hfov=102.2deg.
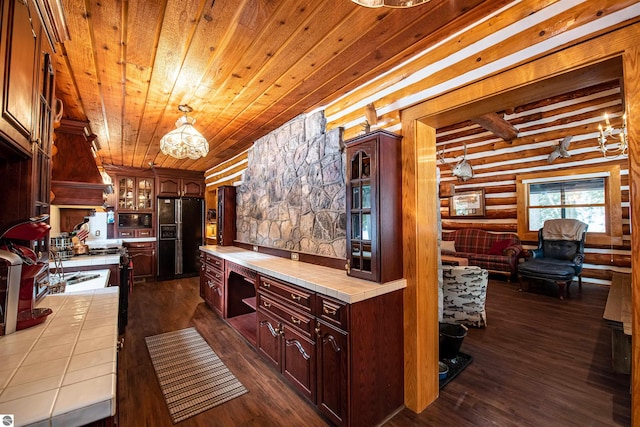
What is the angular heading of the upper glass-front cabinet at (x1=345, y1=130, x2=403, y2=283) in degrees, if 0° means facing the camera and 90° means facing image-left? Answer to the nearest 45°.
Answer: approximately 45°

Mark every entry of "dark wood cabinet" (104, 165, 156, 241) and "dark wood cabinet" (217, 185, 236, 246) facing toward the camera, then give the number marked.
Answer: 1

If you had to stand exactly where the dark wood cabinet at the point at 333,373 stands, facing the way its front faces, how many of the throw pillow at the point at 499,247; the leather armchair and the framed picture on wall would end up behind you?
3

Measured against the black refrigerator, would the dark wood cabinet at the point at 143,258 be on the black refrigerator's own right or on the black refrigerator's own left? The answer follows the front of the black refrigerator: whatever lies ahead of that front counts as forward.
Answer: on the black refrigerator's own right

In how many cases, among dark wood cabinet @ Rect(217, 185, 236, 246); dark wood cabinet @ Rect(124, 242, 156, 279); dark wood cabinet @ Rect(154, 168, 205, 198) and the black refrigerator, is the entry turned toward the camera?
3

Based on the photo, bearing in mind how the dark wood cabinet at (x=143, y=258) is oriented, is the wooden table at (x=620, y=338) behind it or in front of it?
in front

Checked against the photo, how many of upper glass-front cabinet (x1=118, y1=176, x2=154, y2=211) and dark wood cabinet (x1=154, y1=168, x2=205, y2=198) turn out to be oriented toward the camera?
2

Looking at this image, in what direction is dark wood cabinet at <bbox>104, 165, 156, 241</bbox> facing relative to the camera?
toward the camera

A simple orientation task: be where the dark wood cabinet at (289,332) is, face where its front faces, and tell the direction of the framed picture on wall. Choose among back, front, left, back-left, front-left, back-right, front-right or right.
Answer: back

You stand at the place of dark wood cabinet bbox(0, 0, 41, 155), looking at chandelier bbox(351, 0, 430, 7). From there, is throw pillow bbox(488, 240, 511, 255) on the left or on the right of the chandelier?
left

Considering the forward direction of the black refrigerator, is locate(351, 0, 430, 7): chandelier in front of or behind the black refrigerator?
in front

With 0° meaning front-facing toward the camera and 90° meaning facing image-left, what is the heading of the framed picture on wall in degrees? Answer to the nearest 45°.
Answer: approximately 45°

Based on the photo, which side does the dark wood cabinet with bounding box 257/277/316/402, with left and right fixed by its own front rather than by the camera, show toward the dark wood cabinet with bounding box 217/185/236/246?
right
